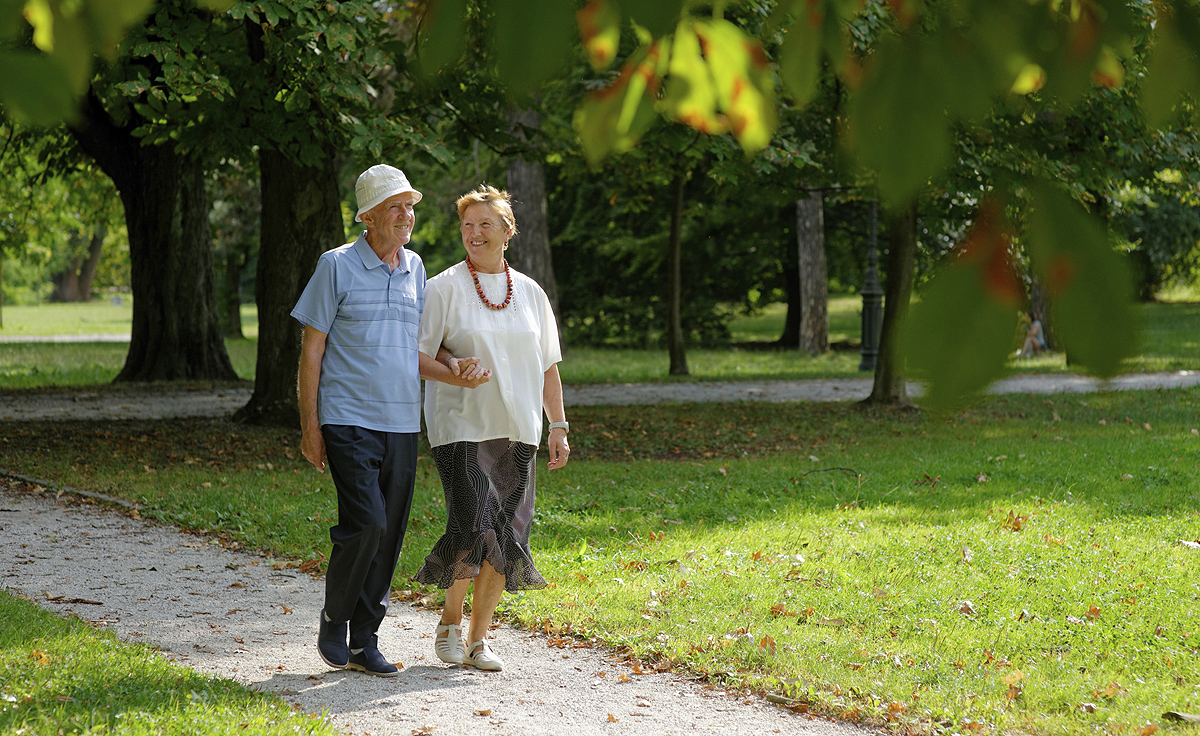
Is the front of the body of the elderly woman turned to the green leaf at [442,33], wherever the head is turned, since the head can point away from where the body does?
yes

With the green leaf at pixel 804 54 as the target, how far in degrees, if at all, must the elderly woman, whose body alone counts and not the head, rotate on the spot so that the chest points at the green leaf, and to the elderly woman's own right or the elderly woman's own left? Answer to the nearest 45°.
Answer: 0° — they already face it

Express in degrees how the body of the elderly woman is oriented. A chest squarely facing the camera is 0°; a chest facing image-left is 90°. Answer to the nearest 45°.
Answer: approximately 0°

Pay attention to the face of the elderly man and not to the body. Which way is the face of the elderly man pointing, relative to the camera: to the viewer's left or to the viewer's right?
to the viewer's right

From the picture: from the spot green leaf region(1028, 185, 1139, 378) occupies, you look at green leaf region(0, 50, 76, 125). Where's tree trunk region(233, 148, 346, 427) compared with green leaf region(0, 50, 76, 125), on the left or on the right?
right

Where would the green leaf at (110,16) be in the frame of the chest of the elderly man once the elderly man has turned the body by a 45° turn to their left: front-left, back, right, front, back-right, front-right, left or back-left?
right

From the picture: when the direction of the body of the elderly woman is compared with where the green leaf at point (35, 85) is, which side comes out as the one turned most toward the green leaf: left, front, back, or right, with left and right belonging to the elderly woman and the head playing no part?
front

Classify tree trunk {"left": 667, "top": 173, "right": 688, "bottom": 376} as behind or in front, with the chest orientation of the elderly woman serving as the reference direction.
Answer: behind

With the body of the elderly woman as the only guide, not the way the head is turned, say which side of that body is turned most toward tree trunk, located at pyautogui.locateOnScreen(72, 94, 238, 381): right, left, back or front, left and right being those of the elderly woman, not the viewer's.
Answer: back

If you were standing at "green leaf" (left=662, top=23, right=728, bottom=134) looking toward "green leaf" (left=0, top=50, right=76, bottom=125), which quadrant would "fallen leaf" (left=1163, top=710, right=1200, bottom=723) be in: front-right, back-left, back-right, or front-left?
back-right

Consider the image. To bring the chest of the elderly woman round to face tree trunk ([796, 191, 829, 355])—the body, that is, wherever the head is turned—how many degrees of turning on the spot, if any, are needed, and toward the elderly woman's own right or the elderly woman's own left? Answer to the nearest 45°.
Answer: approximately 180°

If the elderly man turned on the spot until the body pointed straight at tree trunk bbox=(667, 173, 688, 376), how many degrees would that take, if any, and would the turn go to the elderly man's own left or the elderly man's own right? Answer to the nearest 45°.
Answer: approximately 135° to the elderly man's own left

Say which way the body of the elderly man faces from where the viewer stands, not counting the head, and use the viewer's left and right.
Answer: facing the viewer and to the right of the viewer

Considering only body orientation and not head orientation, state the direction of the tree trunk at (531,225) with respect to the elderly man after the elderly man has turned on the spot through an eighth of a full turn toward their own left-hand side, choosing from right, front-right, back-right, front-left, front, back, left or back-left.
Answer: left

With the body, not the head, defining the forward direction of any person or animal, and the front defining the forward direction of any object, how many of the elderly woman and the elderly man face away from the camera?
0
